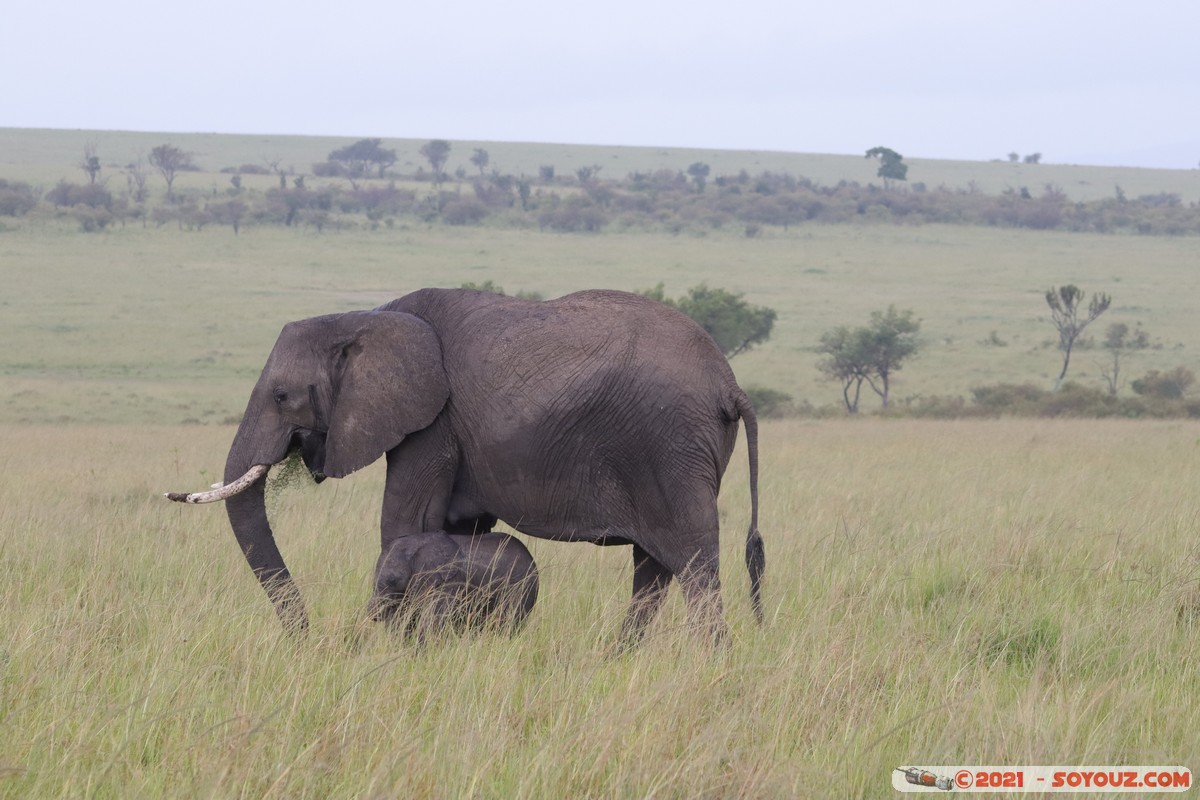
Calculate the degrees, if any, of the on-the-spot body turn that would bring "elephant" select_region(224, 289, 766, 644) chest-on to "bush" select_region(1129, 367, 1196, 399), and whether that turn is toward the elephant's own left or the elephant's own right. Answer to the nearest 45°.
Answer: approximately 135° to the elephant's own right

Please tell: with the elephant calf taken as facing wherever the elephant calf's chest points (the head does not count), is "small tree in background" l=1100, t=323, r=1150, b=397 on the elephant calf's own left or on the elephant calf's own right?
on the elephant calf's own right

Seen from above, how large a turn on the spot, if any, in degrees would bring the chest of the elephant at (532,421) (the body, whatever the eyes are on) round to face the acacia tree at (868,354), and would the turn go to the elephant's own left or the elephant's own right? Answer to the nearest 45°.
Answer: approximately 90° to the elephant's own right

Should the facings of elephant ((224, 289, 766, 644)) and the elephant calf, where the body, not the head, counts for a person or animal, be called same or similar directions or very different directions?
same or similar directions

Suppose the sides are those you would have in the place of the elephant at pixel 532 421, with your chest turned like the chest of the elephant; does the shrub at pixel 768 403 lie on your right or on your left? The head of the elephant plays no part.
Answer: on your right

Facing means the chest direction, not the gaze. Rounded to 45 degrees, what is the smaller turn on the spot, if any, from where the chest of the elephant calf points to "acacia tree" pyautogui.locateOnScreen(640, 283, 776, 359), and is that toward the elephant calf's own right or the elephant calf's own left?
approximately 90° to the elephant calf's own right

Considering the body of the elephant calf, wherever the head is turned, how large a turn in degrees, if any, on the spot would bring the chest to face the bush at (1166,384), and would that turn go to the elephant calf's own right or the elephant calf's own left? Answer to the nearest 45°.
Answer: approximately 135° to the elephant calf's own right

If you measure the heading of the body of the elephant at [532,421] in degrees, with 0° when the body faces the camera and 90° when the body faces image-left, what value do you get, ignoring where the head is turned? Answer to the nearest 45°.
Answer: approximately 90°

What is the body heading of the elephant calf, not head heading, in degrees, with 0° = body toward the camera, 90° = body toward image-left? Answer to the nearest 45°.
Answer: approximately 90°
